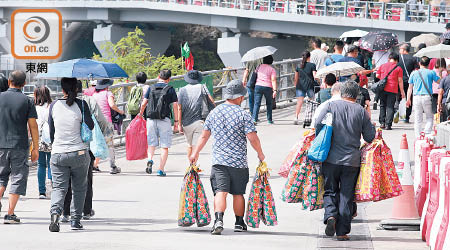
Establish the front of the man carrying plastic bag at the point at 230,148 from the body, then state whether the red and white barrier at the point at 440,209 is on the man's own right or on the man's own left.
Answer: on the man's own right

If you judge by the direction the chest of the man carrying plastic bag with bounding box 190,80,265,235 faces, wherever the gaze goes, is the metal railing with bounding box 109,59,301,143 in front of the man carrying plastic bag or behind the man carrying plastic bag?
in front

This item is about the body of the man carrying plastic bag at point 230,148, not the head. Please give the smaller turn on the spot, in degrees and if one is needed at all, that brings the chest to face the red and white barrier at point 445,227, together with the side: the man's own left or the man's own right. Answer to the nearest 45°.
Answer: approximately 135° to the man's own right

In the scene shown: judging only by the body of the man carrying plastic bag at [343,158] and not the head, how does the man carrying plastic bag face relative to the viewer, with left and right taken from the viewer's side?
facing away from the viewer

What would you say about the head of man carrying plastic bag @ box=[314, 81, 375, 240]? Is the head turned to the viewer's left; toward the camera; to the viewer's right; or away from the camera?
away from the camera

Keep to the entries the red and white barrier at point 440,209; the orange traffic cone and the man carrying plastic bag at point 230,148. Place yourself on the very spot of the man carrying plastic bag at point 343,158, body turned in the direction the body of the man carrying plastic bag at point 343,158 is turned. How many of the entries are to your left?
1

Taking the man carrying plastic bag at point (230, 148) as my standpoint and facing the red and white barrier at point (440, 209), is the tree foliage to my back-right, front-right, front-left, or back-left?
back-left

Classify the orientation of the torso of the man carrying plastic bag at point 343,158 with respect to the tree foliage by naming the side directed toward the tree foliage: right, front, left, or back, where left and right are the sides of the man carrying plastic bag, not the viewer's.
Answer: front

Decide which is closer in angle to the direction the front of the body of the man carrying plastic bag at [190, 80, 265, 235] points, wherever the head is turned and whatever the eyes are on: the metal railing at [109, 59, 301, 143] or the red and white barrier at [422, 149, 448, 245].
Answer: the metal railing

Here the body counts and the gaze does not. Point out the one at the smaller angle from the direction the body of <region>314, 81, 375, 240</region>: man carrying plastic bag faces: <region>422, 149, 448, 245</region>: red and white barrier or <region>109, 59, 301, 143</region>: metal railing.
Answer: the metal railing

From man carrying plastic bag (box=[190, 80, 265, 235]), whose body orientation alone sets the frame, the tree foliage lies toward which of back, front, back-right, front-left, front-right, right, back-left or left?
front

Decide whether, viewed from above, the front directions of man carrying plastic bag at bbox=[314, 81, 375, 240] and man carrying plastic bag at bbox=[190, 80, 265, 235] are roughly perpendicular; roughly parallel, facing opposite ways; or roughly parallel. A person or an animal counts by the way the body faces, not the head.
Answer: roughly parallel

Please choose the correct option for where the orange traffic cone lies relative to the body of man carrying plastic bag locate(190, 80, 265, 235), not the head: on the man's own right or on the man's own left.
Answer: on the man's own right

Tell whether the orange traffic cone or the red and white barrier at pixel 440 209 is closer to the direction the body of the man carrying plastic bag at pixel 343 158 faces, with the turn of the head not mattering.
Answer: the orange traffic cone

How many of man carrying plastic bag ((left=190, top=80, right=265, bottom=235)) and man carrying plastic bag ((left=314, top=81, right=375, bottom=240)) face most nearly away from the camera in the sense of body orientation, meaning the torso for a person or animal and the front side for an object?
2

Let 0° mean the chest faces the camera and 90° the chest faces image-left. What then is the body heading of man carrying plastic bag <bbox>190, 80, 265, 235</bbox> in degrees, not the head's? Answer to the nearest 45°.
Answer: approximately 180°
